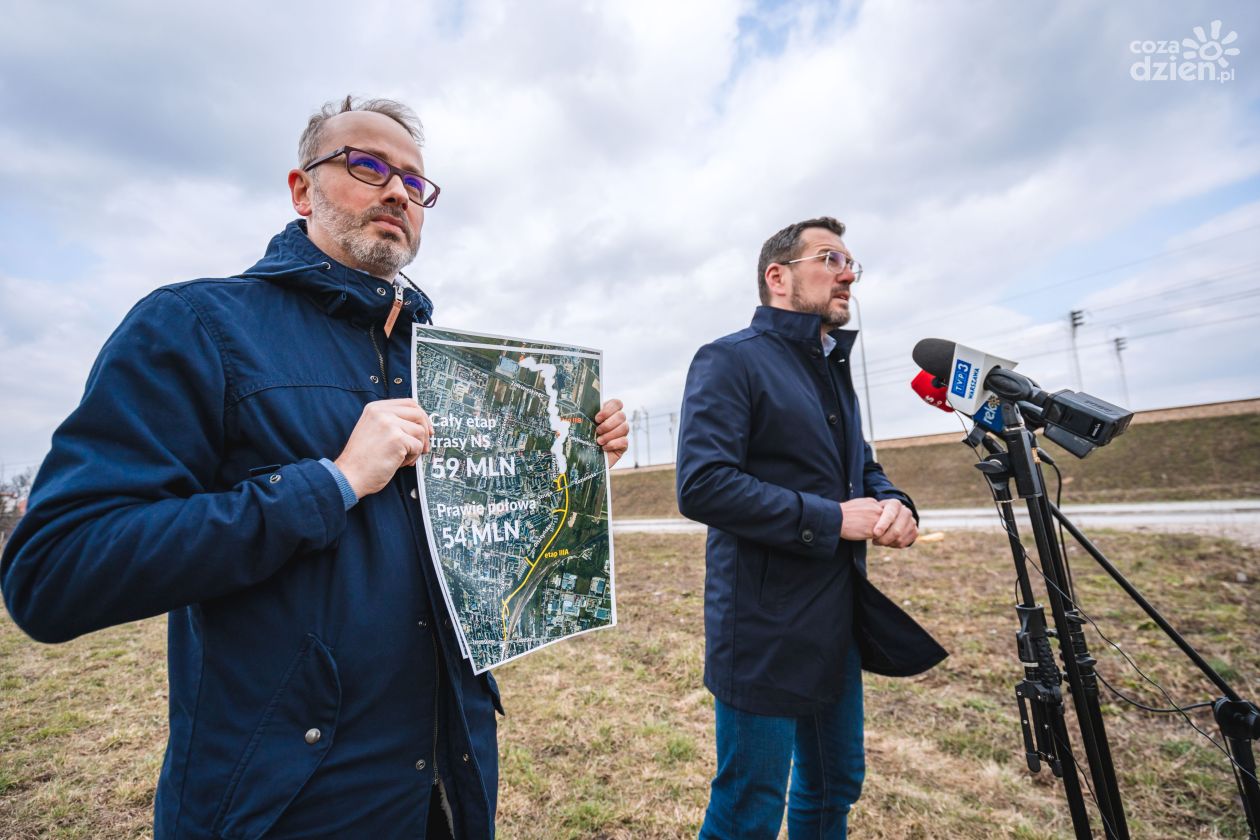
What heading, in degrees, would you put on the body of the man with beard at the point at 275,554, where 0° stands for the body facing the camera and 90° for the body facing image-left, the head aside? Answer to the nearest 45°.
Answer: approximately 315°

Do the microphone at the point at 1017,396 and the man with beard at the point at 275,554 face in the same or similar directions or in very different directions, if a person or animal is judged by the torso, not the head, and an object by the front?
very different directions

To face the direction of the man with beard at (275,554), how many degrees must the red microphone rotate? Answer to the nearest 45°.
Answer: approximately 45° to its left

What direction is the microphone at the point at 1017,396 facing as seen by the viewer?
to the viewer's left

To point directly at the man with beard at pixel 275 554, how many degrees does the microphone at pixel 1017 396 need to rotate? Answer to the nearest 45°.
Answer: approximately 45° to its left

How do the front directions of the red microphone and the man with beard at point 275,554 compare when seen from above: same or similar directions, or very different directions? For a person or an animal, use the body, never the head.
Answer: very different directions

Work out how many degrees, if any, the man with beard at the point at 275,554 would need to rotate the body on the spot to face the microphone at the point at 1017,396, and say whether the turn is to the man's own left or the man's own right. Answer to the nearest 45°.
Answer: approximately 45° to the man's own left

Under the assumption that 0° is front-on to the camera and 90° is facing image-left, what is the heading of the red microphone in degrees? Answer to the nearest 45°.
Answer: approximately 90°

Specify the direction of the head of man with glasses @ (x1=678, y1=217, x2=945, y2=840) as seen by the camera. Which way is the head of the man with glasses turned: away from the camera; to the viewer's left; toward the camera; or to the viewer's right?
to the viewer's right

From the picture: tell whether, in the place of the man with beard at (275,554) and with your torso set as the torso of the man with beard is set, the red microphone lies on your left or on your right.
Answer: on your left
